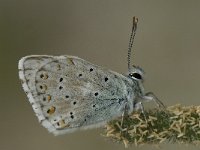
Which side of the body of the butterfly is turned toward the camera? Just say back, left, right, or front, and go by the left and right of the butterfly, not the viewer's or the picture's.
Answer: right
